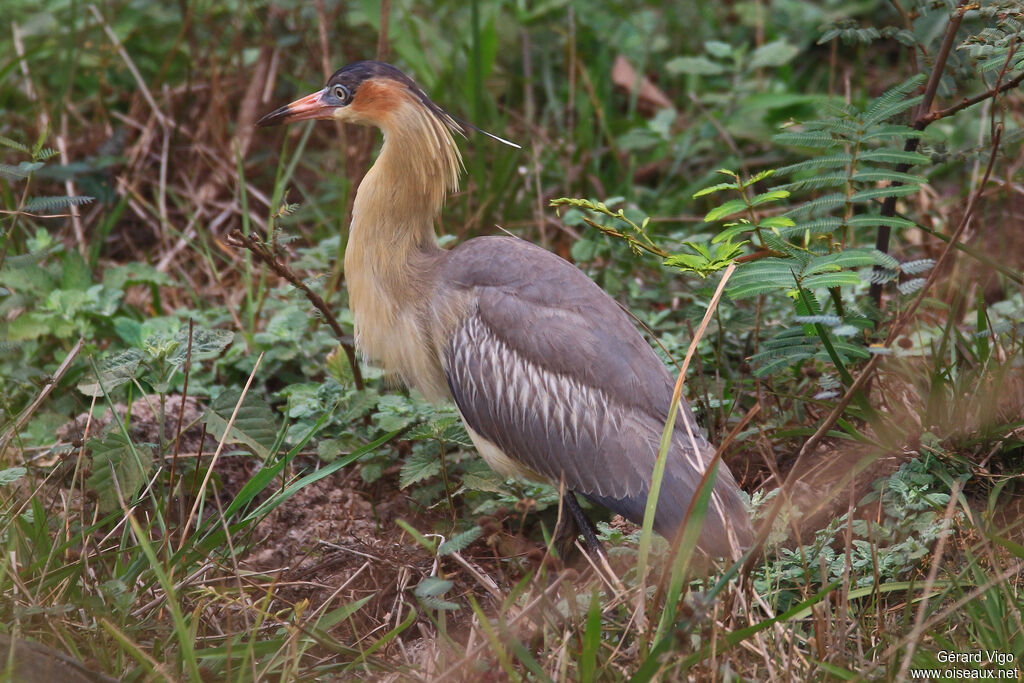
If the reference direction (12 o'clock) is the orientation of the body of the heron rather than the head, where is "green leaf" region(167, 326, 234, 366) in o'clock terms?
The green leaf is roughly at 12 o'clock from the heron.

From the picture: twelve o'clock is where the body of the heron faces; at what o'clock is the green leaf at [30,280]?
The green leaf is roughly at 1 o'clock from the heron.

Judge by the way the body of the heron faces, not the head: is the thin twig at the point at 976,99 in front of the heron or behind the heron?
behind

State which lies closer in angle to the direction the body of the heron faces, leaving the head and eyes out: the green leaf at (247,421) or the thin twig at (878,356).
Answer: the green leaf

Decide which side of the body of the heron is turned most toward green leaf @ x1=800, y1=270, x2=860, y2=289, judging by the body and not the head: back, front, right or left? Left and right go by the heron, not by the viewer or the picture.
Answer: back

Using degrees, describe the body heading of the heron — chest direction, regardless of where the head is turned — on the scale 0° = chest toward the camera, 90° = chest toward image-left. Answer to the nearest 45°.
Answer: approximately 90°

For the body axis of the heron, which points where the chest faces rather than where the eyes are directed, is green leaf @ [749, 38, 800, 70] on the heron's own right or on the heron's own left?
on the heron's own right

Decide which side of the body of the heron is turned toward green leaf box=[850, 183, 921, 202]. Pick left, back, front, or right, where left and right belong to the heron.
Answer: back

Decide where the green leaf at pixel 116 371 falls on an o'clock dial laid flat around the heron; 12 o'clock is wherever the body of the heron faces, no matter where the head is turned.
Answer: The green leaf is roughly at 12 o'clock from the heron.

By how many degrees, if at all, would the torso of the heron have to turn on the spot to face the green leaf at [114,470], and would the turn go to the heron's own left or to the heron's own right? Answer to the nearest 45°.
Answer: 0° — it already faces it

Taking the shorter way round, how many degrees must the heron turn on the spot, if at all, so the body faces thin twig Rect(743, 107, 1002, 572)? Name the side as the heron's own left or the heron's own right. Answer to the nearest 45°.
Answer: approximately 135° to the heron's own left
